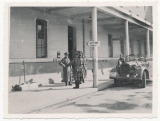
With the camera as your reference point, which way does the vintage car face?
facing the viewer and to the left of the viewer
